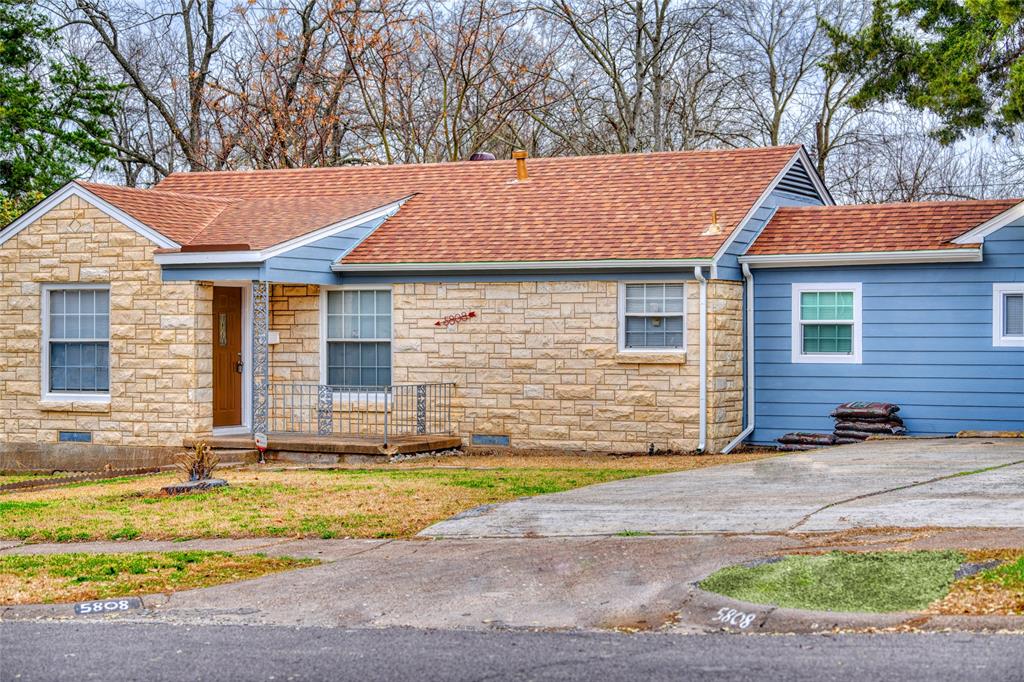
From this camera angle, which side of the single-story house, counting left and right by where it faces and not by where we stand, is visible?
front

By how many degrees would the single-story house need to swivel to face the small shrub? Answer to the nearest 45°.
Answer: approximately 45° to its right
